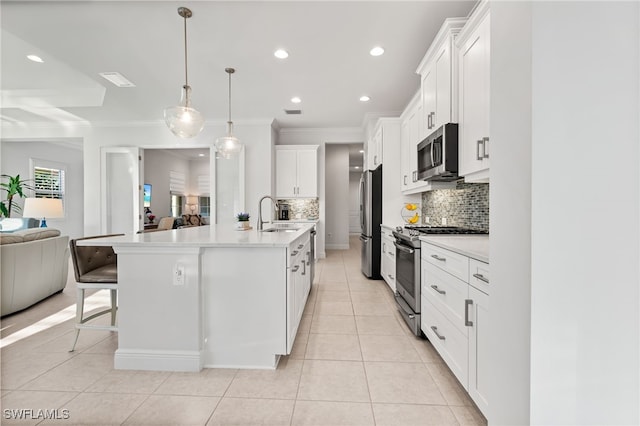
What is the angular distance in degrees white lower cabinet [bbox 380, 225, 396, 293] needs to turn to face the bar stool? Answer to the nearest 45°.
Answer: approximately 45° to its left

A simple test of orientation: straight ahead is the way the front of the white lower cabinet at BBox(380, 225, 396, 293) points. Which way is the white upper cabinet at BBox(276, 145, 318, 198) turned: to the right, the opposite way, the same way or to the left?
to the left

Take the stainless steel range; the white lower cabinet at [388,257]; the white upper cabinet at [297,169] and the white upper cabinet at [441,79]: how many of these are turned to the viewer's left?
3

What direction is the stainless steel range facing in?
to the viewer's left

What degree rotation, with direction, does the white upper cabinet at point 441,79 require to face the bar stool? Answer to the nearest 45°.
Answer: approximately 45° to its left

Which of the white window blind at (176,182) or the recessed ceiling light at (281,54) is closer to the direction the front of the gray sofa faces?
the white window blind

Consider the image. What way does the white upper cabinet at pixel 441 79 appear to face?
to the viewer's left
